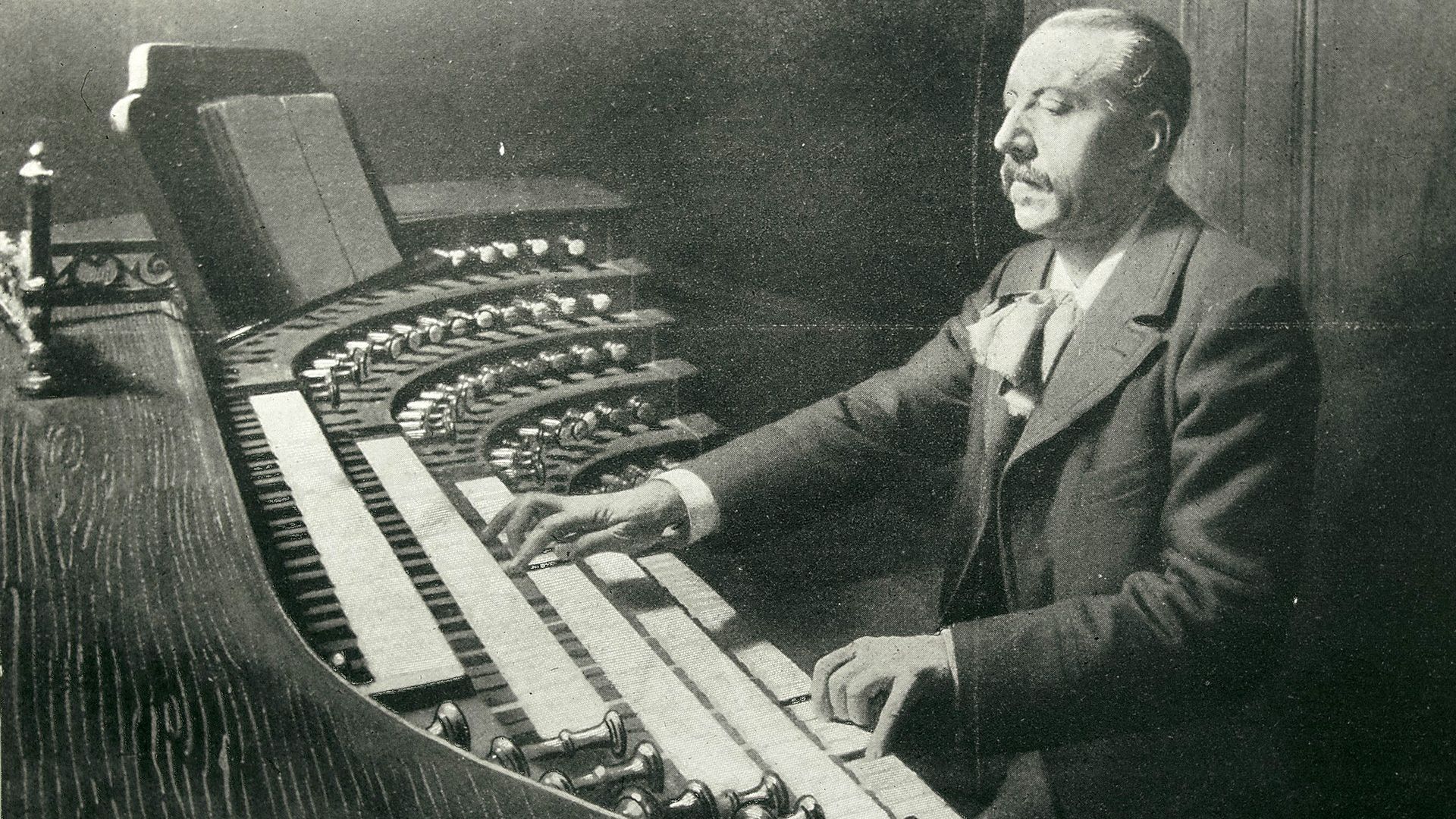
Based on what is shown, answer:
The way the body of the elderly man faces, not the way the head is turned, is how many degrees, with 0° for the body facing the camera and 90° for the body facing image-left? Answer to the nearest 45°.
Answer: approximately 45°

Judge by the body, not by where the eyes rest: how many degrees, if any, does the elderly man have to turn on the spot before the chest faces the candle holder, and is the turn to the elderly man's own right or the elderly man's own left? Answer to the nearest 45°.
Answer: approximately 45° to the elderly man's own right
